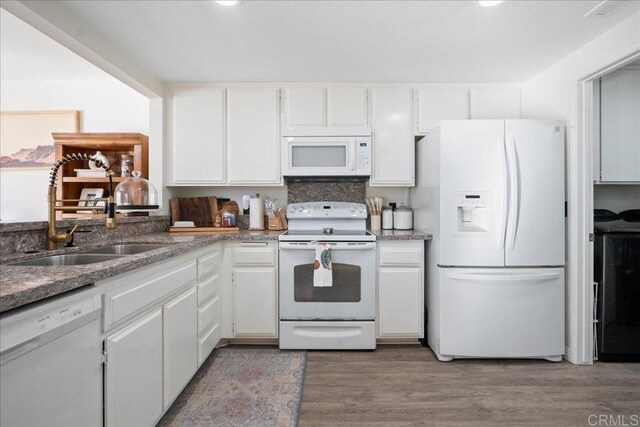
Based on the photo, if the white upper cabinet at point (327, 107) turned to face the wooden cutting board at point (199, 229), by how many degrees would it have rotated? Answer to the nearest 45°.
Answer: approximately 90° to its right

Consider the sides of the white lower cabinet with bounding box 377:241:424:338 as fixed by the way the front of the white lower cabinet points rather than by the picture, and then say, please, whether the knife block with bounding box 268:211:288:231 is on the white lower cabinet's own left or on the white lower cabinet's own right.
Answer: on the white lower cabinet's own right

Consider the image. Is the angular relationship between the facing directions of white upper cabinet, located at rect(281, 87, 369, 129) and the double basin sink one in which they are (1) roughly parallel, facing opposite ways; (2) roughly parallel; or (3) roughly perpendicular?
roughly perpendicular

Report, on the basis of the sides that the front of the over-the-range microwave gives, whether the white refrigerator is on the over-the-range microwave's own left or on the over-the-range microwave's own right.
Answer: on the over-the-range microwave's own left

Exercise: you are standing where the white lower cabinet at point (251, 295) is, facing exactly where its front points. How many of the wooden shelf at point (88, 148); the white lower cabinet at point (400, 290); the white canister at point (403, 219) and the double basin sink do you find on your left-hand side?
2

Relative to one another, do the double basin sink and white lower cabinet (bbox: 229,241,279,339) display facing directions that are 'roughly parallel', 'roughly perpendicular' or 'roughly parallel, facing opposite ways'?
roughly perpendicular

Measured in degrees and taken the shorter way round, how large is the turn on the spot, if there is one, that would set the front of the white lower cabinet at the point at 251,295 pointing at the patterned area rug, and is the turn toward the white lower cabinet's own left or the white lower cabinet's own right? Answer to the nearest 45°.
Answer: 0° — it already faces it

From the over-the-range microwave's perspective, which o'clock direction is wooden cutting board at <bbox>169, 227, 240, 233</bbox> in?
The wooden cutting board is roughly at 3 o'clock from the over-the-range microwave.

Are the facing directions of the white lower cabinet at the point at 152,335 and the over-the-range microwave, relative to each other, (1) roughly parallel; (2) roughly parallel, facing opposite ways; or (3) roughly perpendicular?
roughly perpendicular

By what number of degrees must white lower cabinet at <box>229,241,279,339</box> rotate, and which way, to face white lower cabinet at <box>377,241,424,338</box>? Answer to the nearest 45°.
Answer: approximately 90° to its left
